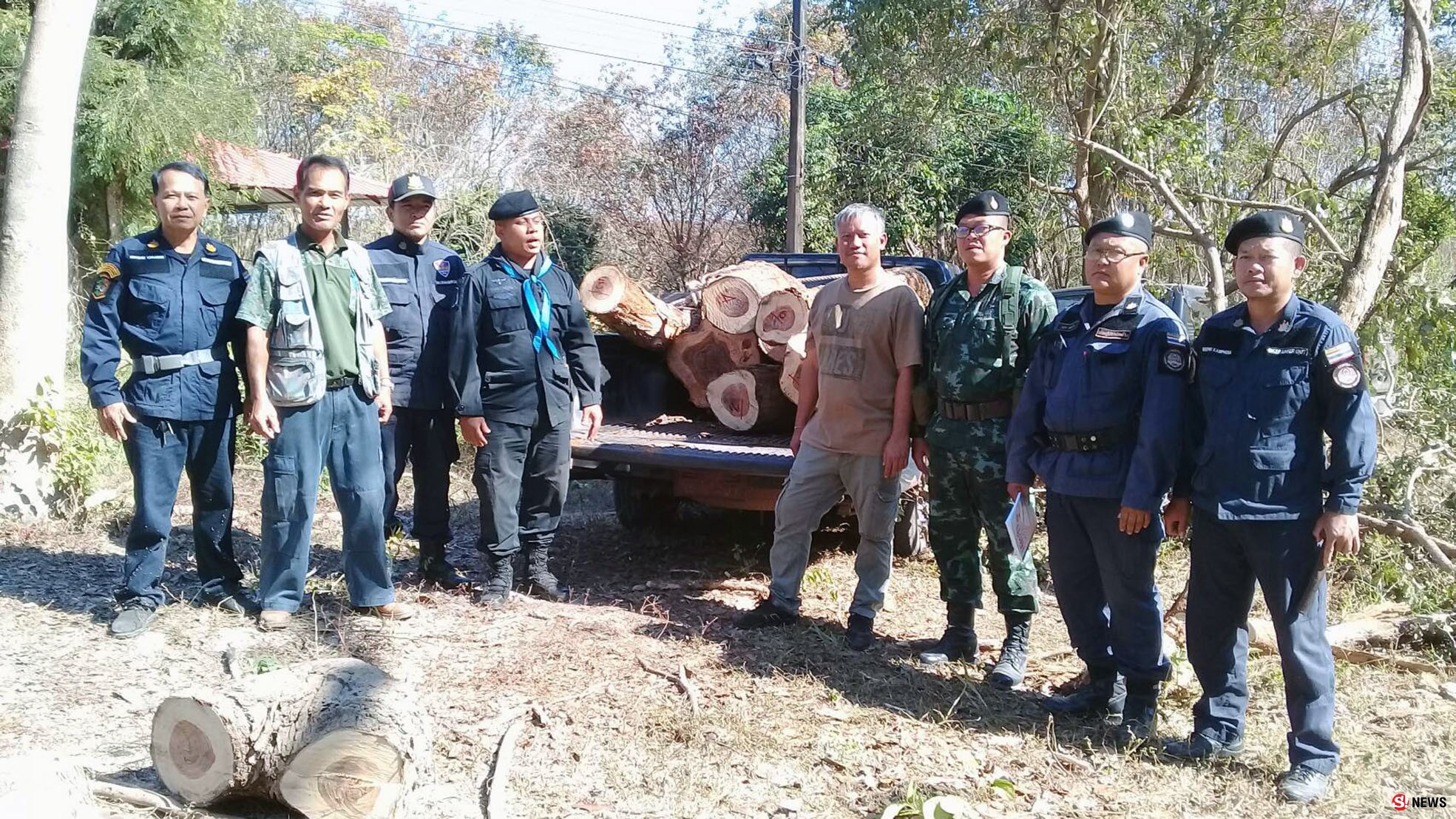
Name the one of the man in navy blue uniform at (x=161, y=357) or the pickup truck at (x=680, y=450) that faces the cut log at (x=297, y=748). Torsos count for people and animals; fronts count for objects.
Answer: the man in navy blue uniform

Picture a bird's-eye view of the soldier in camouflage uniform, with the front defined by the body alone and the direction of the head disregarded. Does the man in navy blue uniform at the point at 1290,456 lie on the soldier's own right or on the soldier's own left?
on the soldier's own left

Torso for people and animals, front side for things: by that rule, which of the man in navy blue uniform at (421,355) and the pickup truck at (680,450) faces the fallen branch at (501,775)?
the man in navy blue uniform

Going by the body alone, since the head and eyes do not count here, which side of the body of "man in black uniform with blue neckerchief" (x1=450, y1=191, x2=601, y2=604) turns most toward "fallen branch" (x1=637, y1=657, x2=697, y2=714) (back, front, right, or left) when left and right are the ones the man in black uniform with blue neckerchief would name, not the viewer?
front

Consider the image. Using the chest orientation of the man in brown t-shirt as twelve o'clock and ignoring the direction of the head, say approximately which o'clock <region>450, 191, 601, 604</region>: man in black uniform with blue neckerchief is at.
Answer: The man in black uniform with blue neckerchief is roughly at 2 o'clock from the man in brown t-shirt.

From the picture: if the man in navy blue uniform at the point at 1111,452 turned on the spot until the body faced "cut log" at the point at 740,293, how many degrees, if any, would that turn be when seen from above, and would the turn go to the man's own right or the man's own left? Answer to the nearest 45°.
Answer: approximately 90° to the man's own right

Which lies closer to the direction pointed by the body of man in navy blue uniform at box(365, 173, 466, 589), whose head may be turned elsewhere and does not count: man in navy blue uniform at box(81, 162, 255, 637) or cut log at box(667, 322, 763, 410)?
the man in navy blue uniform

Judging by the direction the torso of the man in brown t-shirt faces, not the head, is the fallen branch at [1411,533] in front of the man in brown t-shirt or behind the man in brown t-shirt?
behind

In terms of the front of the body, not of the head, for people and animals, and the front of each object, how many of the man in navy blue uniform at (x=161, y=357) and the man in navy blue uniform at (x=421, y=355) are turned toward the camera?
2

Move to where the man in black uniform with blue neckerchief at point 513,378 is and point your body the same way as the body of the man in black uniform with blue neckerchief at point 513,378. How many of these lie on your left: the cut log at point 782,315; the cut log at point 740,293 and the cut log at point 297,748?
2

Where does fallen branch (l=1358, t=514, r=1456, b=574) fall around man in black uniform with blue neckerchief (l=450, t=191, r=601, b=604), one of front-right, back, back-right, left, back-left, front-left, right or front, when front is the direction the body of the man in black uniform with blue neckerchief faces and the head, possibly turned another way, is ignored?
front-left

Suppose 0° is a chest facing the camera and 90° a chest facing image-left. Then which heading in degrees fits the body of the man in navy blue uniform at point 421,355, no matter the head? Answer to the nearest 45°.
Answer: approximately 0°

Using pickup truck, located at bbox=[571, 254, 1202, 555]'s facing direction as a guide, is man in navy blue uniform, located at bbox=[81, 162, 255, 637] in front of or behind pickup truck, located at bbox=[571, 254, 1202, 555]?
behind
